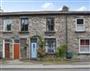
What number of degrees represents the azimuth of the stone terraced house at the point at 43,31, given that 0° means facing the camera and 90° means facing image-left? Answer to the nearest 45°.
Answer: approximately 0°
